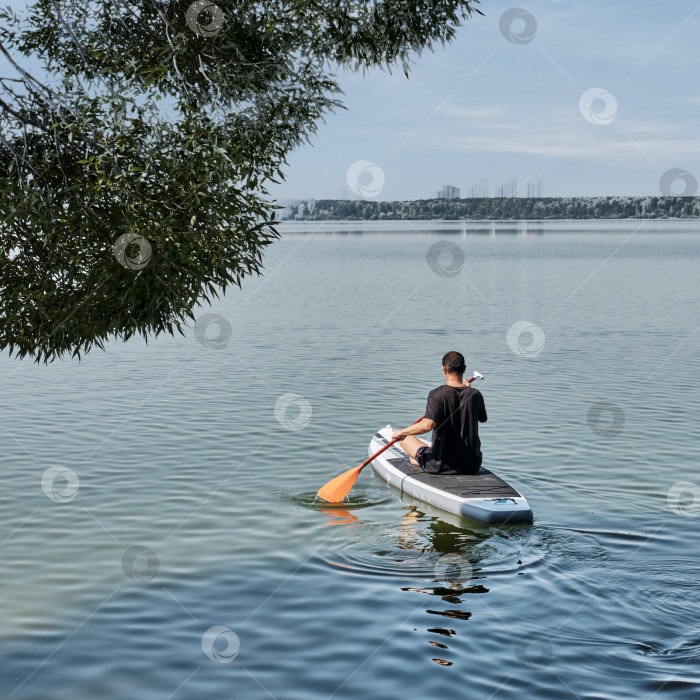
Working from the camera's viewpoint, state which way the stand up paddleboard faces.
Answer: facing away from the viewer and to the left of the viewer

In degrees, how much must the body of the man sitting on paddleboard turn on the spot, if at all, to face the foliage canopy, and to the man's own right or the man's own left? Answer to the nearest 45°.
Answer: approximately 135° to the man's own left

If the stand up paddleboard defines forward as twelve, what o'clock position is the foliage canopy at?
The foliage canopy is roughly at 8 o'clock from the stand up paddleboard.

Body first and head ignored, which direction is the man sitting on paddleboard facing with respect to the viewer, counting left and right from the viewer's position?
facing away from the viewer and to the left of the viewer
